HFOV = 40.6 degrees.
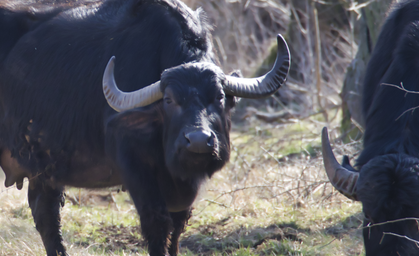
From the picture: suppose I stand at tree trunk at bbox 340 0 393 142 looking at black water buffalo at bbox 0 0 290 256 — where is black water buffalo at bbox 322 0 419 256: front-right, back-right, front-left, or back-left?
front-left

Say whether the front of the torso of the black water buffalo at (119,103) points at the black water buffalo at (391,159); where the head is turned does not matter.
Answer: yes

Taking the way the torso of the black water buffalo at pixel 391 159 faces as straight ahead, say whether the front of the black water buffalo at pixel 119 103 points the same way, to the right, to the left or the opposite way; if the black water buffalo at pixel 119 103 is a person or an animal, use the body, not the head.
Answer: to the left

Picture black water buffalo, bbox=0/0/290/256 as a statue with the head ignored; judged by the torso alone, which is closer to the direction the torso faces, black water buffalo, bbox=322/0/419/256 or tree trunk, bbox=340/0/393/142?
the black water buffalo

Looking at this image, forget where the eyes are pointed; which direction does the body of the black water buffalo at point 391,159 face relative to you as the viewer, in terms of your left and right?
facing the viewer

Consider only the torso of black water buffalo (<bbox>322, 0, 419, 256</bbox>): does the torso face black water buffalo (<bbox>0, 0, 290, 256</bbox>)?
no

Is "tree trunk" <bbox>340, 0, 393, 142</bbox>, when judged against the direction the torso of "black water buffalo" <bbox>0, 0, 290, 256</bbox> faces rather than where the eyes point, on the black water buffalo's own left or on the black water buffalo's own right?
on the black water buffalo's own left

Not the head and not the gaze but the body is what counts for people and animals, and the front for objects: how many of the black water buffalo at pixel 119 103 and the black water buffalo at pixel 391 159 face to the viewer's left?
0

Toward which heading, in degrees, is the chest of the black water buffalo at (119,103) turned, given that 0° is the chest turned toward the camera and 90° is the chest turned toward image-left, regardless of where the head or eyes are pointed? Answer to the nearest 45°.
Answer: approximately 315°

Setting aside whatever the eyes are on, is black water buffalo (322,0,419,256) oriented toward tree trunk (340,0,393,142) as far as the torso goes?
no
